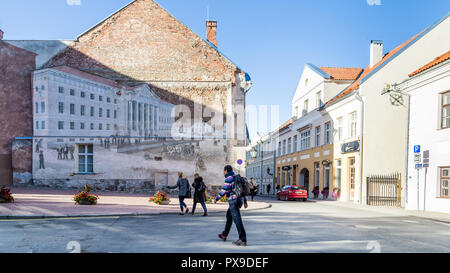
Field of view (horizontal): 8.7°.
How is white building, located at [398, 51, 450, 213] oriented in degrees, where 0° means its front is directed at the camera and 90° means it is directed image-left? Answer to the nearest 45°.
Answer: approximately 45°

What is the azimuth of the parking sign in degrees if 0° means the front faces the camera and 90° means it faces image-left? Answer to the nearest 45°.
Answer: approximately 0°

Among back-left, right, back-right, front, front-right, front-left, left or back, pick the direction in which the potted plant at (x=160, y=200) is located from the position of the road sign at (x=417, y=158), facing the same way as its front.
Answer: front-right

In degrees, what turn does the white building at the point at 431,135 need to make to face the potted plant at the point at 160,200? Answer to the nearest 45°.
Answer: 0° — it already faces it

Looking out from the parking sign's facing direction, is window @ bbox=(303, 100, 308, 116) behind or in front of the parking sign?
behind

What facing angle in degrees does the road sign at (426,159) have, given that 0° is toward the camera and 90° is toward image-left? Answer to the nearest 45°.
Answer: approximately 180°

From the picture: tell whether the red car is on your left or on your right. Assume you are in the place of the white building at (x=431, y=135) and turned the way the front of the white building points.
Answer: on your right
